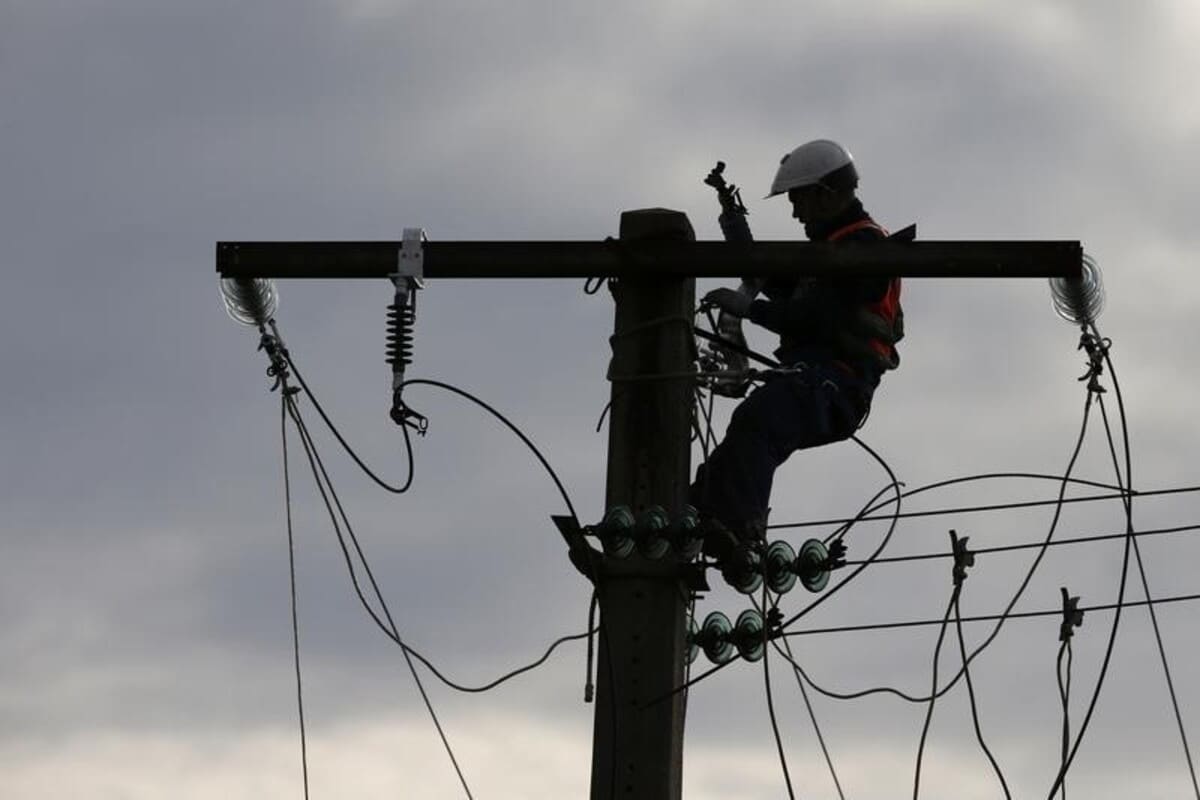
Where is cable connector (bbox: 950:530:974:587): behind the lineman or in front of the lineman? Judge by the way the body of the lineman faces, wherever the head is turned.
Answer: behind

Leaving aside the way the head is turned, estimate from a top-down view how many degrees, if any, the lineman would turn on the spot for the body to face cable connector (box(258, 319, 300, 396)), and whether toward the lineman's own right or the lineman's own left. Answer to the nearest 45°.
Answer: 0° — they already face it

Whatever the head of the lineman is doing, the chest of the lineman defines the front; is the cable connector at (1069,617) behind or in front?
behind

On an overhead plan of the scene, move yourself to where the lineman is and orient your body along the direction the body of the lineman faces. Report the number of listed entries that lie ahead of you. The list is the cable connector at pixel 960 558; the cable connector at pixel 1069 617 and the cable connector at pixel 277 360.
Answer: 1

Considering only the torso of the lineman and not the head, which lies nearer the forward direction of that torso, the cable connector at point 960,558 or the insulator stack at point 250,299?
the insulator stack

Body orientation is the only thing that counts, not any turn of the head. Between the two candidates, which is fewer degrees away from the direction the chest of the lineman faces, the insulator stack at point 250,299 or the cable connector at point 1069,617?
the insulator stack

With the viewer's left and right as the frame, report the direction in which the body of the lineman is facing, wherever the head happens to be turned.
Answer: facing to the left of the viewer

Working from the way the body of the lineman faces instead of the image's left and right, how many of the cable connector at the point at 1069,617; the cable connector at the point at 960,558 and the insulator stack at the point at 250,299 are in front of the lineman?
1

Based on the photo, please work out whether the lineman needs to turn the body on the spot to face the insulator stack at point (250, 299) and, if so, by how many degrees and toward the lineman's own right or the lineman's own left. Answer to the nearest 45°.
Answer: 0° — they already face it

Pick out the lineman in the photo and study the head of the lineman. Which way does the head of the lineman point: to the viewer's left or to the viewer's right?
to the viewer's left
